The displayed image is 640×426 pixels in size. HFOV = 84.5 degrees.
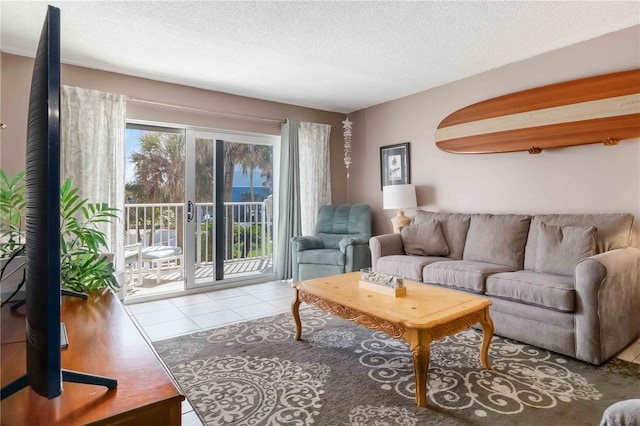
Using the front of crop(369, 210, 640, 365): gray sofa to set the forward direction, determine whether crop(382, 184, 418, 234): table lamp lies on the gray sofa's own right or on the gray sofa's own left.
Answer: on the gray sofa's own right

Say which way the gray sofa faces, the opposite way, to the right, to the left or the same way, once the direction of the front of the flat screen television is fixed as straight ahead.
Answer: the opposite way

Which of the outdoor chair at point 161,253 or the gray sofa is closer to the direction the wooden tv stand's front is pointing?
the gray sofa

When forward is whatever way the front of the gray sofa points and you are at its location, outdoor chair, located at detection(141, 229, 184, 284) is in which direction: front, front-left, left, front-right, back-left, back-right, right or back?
front-right

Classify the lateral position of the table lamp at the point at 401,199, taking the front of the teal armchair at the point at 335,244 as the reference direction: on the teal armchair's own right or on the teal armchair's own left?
on the teal armchair's own left

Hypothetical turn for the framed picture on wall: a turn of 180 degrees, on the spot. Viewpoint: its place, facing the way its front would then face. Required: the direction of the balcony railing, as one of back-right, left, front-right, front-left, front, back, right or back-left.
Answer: back-left

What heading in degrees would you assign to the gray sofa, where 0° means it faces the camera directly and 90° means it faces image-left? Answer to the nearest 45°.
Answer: approximately 45°

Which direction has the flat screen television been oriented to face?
to the viewer's right

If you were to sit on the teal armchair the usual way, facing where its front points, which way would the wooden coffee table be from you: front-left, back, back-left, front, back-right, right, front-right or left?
front-left

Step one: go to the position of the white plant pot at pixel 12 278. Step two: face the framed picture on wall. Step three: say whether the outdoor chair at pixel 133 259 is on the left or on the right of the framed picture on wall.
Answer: left

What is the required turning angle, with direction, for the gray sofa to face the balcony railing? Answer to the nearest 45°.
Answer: approximately 45° to its right

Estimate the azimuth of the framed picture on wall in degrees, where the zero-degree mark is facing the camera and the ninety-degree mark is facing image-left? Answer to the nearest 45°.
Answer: approximately 45°

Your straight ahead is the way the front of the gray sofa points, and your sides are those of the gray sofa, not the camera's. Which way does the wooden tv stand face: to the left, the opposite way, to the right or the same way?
the opposite way

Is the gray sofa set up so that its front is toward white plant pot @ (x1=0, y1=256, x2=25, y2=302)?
yes

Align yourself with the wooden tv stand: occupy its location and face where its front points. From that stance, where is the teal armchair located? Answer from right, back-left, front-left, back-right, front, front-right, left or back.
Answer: front-left

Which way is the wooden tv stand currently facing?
to the viewer's right

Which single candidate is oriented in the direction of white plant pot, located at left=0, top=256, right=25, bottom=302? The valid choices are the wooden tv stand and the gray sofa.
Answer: the gray sofa
